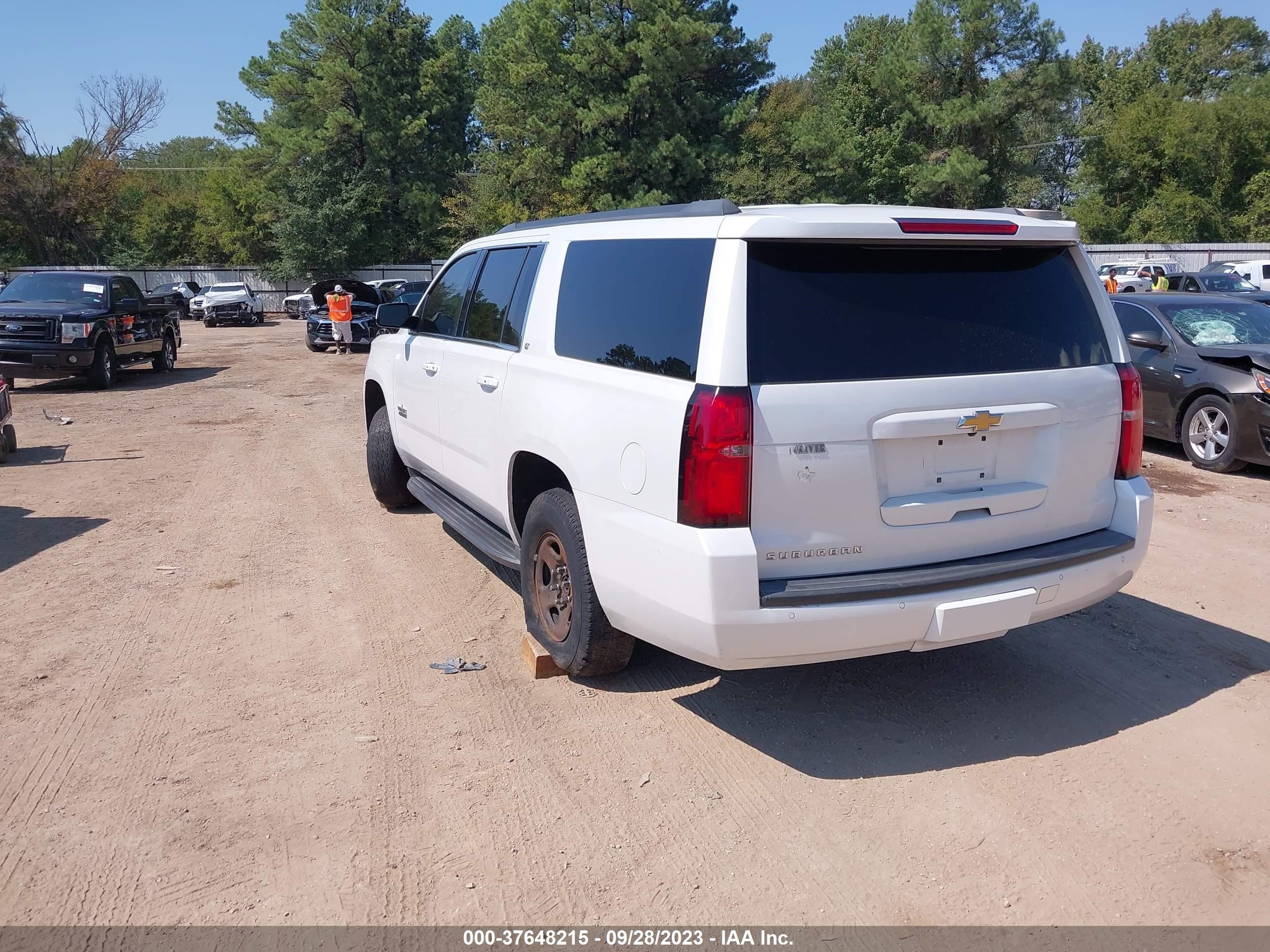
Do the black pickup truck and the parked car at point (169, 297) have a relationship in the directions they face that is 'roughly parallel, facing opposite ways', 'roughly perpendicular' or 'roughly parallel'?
roughly parallel

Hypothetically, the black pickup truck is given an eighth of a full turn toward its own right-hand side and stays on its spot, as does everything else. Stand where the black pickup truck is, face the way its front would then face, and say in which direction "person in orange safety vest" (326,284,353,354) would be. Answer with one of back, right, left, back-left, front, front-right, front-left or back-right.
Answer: back-right

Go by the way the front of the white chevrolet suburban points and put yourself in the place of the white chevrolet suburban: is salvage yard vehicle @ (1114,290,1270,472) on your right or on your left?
on your right

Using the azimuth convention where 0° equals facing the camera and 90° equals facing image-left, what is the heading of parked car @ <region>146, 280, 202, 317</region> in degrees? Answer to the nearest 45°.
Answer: approximately 45°

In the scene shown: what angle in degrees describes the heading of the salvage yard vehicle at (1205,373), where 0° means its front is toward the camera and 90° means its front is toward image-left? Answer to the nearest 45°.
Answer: approximately 315°

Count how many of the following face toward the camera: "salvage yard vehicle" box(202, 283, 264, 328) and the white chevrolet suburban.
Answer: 1

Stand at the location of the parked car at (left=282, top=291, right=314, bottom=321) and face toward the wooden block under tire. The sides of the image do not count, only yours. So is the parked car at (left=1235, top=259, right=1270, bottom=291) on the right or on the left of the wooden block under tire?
left

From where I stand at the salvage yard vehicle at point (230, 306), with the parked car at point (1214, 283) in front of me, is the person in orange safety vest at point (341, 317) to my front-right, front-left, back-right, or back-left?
front-right

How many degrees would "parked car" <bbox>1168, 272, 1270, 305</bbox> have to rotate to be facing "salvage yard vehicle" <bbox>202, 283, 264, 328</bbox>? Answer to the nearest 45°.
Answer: approximately 135° to its right

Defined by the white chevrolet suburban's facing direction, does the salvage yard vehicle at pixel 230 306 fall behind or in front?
in front

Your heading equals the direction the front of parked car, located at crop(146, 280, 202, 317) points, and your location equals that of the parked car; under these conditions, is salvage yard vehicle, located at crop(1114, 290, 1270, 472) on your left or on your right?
on your left

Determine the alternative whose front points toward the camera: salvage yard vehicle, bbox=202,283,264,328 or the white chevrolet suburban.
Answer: the salvage yard vehicle

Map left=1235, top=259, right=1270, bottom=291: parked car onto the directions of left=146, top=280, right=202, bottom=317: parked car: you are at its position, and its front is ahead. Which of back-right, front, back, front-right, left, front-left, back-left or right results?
back-left

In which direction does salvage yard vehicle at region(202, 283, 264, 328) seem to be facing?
toward the camera
